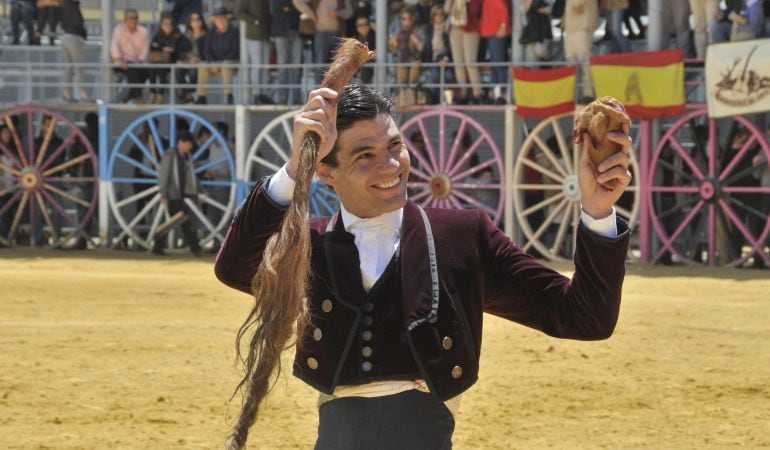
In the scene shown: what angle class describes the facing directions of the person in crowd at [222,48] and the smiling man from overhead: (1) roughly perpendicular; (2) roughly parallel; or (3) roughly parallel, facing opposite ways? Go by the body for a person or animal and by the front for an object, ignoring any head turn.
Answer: roughly parallel

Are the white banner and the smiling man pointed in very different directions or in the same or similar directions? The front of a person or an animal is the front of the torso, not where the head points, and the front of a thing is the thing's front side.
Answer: same or similar directions

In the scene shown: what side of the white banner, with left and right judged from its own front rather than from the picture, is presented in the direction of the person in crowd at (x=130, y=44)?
right

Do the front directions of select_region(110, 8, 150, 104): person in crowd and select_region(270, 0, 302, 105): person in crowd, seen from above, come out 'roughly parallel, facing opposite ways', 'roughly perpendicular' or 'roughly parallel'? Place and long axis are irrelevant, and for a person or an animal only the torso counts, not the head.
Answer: roughly parallel

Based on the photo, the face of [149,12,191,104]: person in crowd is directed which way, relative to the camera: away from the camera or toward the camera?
toward the camera

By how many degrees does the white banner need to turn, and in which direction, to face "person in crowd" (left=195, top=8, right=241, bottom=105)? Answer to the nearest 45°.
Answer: approximately 135° to its right

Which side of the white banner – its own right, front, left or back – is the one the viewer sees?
front

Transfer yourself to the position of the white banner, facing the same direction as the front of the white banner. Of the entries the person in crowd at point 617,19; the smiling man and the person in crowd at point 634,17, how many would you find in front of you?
1

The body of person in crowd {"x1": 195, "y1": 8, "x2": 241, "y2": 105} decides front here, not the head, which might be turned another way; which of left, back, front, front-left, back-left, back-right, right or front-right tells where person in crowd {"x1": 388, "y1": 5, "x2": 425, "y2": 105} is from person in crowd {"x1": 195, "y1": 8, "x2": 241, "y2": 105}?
front-left

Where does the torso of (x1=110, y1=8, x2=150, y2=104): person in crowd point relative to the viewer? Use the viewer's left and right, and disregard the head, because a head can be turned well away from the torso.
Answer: facing the viewer
